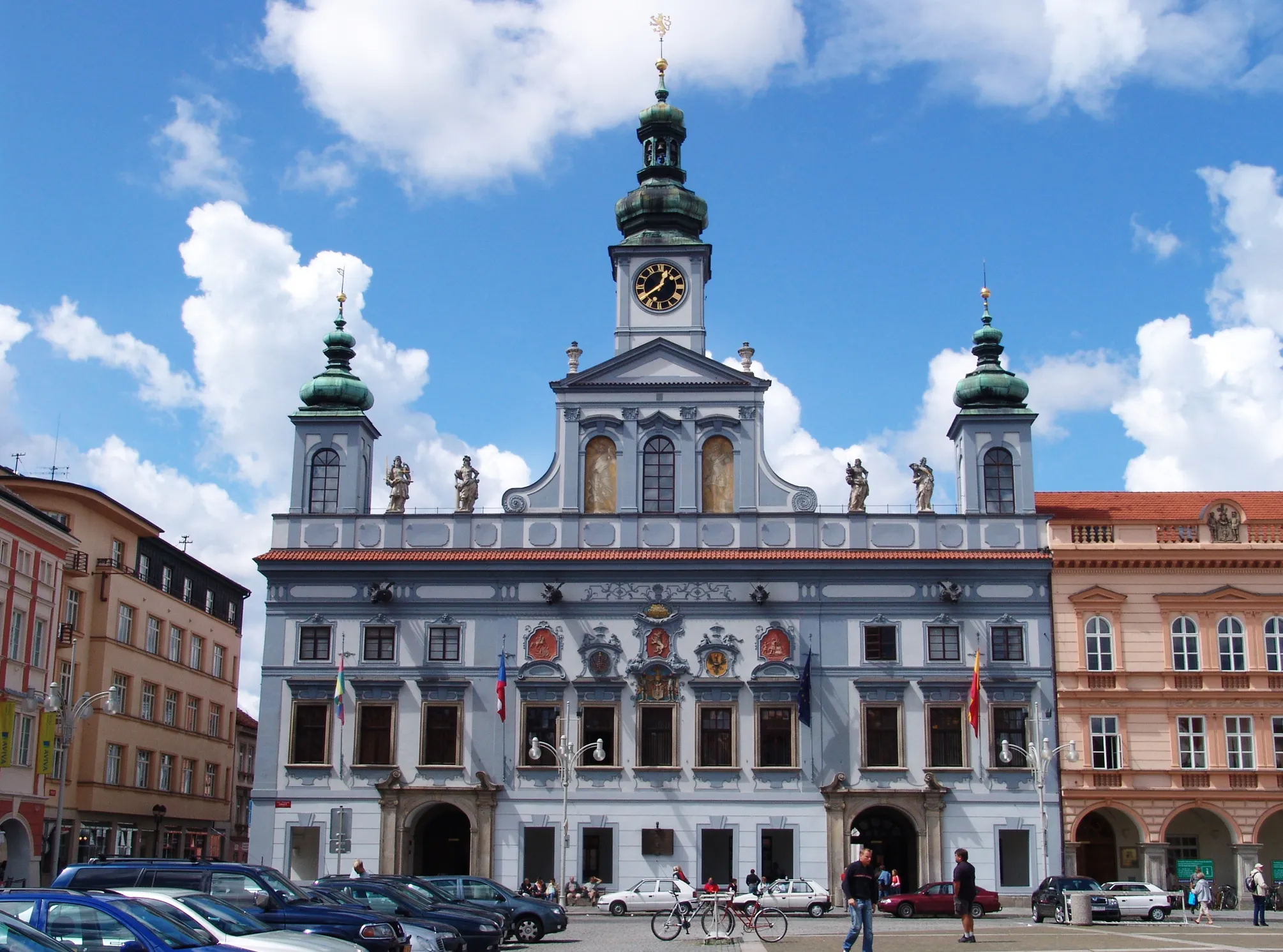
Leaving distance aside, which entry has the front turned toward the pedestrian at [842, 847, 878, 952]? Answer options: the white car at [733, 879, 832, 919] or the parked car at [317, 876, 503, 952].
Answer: the parked car

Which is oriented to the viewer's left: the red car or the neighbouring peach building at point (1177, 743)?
the red car

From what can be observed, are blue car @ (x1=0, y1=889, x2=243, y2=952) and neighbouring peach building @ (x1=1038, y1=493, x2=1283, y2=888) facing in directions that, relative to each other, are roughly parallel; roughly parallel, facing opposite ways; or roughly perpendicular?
roughly perpendicular

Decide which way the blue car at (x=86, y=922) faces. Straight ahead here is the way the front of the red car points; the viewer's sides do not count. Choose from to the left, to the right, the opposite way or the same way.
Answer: the opposite way

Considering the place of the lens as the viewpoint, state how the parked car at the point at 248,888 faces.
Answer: facing the viewer and to the right of the viewer

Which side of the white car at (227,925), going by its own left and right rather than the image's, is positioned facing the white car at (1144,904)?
left

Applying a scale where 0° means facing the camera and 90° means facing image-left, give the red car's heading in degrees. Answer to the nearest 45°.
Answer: approximately 90°

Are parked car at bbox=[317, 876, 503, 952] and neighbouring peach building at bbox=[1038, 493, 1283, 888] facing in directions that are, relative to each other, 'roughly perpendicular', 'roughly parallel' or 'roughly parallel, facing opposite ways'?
roughly perpendicular

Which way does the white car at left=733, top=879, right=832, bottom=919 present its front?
to the viewer's left

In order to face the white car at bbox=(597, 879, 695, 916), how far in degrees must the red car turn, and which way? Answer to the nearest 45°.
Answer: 0° — it already faces it
